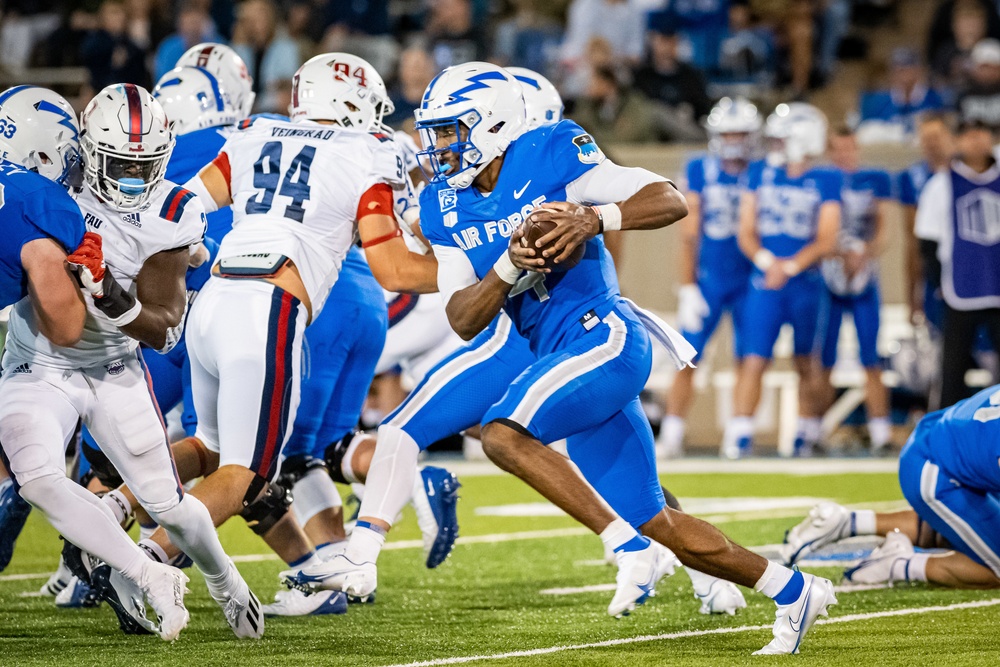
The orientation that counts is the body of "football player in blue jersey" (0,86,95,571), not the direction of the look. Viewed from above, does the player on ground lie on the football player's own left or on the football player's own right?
on the football player's own right

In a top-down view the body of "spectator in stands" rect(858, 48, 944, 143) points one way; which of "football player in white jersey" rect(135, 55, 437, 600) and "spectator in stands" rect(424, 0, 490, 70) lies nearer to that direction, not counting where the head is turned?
the football player in white jersey

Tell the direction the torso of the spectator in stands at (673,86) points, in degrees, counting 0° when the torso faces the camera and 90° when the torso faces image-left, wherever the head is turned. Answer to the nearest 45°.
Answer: approximately 0°

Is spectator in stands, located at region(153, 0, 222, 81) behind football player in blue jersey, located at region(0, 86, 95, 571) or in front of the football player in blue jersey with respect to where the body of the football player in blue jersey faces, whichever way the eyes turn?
in front

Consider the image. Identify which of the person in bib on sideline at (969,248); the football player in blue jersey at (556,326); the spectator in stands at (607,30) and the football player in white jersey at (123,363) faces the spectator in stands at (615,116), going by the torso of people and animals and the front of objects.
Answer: the spectator in stands at (607,30)

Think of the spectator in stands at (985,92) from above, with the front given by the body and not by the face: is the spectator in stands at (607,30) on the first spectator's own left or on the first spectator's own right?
on the first spectator's own right

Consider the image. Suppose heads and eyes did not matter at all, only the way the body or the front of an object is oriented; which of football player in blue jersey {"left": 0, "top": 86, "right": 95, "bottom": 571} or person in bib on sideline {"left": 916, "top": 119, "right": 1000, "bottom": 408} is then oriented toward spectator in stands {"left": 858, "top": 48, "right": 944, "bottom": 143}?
the football player in blue jersey
